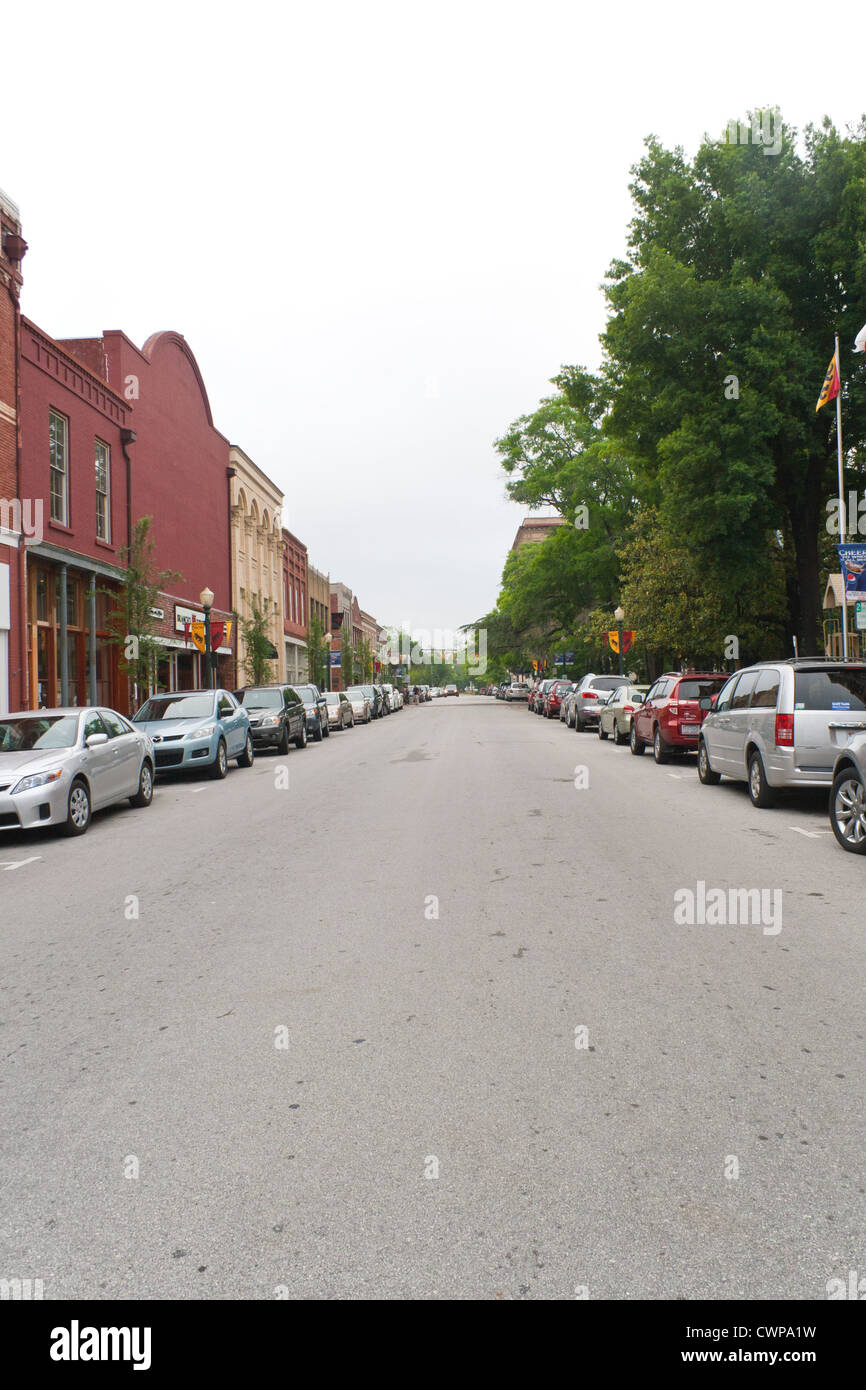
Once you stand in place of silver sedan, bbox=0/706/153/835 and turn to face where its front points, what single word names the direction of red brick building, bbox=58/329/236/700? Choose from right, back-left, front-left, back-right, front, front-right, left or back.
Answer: back-right

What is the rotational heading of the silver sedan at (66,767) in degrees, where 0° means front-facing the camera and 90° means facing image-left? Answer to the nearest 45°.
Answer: approximately 45°

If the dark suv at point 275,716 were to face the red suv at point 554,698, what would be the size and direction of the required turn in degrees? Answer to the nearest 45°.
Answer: approximately 180°

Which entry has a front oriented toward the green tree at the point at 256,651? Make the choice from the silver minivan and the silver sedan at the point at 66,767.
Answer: the silver minivan

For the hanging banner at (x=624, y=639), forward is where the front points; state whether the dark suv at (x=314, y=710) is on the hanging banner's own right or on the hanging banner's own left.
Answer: on the hanging banner's own right

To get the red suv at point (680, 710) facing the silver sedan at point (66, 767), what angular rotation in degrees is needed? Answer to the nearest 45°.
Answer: approximately 90° to its left

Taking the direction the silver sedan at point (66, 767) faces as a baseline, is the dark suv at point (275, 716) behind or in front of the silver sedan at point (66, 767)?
behind

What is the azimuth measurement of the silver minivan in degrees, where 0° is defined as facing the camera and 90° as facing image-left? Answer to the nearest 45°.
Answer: approximately 135°
